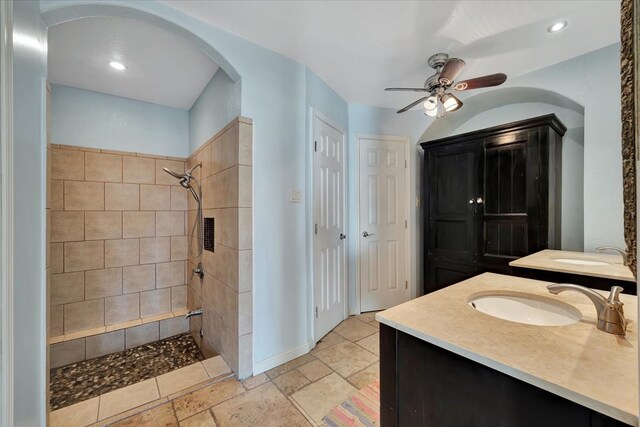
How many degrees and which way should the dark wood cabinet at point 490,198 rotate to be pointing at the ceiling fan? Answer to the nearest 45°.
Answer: approximately 45° to its left

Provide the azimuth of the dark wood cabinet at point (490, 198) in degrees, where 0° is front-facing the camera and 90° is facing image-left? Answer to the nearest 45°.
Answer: approximately 45°

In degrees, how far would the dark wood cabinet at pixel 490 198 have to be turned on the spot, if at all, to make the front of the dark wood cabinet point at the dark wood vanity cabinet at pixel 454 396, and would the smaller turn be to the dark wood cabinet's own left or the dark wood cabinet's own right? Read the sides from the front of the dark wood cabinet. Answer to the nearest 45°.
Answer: approximately 45° to the dark wood cabinet's own left
